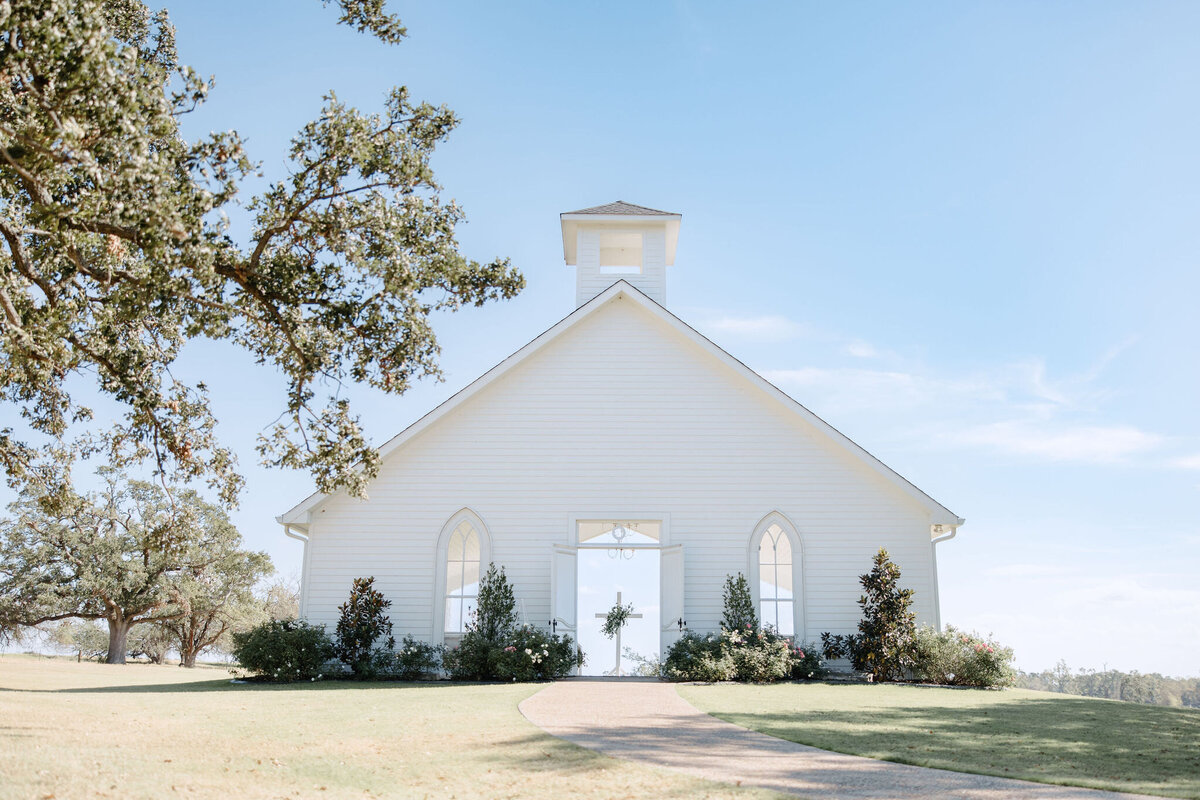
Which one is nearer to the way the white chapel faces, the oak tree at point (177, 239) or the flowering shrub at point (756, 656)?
the oak tree

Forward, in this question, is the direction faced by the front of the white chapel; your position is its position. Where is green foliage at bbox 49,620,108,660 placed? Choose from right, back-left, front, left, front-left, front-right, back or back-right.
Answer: back-right

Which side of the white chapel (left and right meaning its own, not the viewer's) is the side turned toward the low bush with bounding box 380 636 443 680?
front

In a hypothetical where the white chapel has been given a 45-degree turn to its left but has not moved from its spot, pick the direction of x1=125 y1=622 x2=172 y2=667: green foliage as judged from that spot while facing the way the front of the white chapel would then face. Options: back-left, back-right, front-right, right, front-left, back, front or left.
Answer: back

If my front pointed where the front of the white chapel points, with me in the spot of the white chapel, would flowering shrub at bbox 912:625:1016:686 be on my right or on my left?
on my left

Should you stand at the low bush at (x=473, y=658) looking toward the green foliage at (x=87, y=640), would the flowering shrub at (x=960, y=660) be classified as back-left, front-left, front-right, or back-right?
back-right

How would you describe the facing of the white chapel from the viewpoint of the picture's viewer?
facing the viewer
